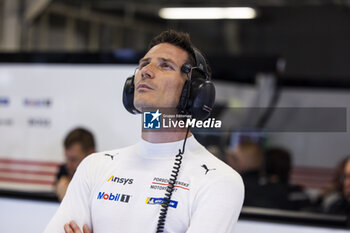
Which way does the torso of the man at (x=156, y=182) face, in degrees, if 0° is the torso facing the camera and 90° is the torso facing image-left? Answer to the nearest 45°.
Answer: approximately 45°

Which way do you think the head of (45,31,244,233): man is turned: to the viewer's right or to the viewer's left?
to the viewer's left

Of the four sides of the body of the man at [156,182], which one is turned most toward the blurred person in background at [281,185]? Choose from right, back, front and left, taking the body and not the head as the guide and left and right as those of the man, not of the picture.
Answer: back

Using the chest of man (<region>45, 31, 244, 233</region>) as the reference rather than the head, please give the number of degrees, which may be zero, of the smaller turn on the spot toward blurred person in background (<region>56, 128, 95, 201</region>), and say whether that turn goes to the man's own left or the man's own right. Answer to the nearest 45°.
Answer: approximately 135° to the man's own right

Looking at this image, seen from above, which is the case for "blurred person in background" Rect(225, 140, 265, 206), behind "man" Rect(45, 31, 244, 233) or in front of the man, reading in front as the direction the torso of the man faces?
behind
